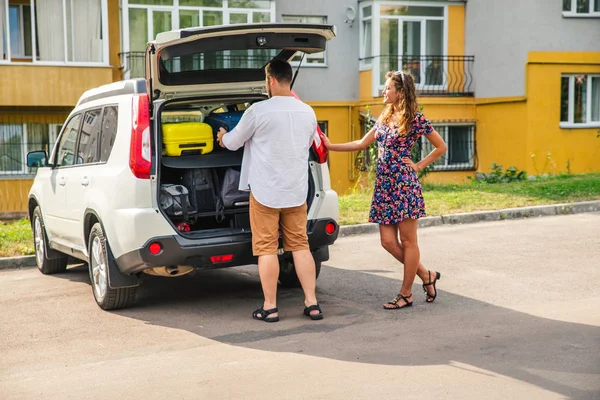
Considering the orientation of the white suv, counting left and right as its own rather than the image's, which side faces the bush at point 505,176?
right

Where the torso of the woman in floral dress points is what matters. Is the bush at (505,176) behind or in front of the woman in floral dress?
behind

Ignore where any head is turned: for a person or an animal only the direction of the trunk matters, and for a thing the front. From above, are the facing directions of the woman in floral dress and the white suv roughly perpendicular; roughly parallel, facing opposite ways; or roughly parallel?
roughly perpendicular

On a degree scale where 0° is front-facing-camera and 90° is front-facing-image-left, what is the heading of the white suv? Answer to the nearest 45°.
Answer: approximately 135°

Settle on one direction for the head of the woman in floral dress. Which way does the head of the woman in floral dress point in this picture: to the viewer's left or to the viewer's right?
to the viewer's left

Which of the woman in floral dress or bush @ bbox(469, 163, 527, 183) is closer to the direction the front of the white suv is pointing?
the bush

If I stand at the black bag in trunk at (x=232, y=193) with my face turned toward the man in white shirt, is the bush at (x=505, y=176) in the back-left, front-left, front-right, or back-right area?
back-left

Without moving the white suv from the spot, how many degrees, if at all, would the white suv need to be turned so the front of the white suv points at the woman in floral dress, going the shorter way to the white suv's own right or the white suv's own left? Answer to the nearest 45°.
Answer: approximately 135° to the white suv's own right

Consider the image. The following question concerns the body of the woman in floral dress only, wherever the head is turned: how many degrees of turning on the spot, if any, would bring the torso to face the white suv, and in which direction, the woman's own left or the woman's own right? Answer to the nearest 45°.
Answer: approximately 45° to the woman's own right

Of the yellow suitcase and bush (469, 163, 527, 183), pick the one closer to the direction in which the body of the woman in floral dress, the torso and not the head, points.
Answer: the yellow suitcase

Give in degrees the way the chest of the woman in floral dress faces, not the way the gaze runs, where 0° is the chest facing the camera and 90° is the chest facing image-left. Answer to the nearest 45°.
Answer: approximately 45°
